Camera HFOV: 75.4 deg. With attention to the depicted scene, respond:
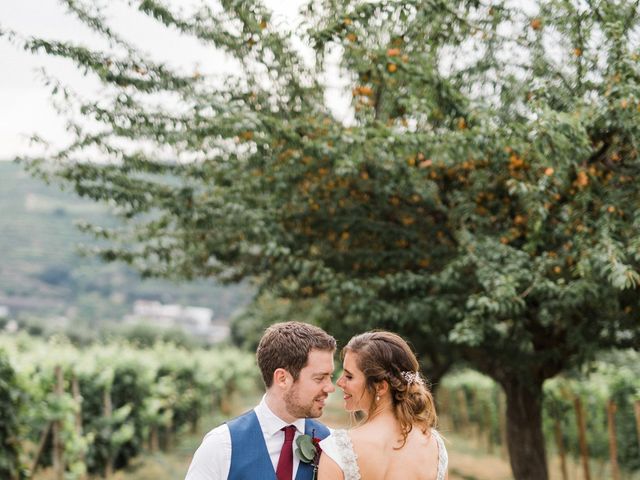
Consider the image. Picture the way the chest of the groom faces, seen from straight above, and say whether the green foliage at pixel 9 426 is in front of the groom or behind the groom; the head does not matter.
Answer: behind

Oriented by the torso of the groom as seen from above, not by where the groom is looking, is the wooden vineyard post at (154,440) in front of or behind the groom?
behind

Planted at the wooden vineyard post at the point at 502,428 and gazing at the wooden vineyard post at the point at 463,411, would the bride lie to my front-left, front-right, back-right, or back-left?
back-left

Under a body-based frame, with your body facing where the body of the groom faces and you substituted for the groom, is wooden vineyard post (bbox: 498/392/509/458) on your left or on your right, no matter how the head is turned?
on your left

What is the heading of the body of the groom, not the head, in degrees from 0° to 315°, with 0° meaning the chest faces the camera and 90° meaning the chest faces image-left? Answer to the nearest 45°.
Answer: approximately 315°

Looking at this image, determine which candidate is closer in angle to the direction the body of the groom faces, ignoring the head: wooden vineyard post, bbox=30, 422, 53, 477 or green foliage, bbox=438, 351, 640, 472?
the green foliage

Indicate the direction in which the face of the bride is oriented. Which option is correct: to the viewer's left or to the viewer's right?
to the viewer's left

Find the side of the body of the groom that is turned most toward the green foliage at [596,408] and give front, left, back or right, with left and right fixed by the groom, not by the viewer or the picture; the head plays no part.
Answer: left
